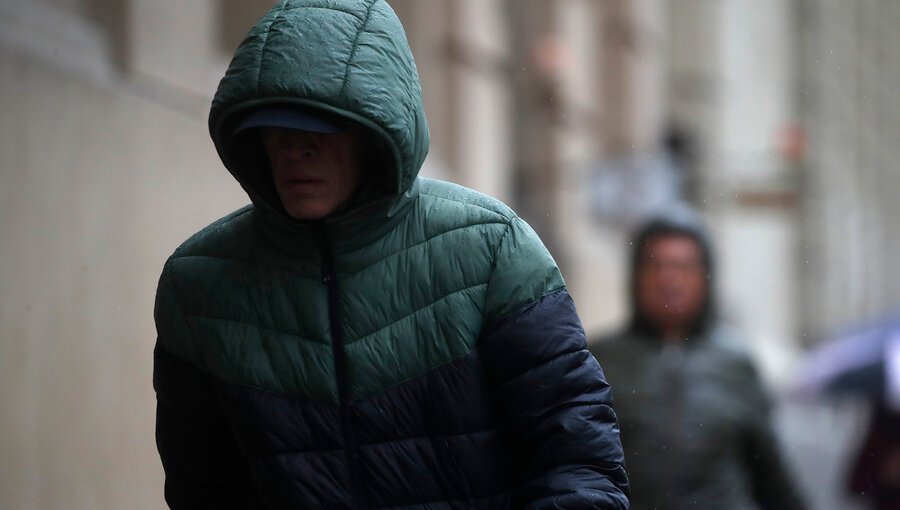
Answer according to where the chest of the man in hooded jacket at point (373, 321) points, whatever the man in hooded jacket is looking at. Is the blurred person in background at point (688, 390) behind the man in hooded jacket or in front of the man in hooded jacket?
behind

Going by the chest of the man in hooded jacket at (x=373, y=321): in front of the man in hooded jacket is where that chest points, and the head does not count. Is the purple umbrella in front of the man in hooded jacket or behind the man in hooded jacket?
behind

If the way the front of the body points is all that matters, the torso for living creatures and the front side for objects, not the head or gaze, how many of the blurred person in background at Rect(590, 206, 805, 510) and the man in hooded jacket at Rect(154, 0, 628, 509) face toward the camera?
2

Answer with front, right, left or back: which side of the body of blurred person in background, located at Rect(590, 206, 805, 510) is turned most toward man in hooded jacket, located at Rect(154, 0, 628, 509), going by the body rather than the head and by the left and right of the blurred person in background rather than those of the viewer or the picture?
front

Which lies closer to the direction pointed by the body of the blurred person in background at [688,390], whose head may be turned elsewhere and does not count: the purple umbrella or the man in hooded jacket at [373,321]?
the man in hooded jacket

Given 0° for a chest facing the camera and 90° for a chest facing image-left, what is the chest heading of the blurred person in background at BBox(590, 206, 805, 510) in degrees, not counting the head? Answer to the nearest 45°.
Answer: approximately 0°
